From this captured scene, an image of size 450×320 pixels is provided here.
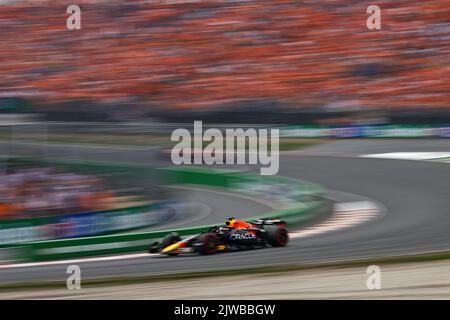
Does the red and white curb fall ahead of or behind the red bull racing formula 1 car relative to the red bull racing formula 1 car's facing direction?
behind

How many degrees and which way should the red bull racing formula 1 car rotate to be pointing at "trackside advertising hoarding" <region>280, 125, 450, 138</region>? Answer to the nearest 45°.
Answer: approximately 135° to its right

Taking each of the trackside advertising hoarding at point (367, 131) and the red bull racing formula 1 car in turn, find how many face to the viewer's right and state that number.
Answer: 0

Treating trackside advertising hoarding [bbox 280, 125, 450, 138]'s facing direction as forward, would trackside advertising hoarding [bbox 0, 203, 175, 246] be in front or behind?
in front

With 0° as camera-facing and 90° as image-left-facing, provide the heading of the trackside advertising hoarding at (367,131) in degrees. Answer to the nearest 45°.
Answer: approximately 0°

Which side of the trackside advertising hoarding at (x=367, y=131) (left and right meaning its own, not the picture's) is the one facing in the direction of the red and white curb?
front

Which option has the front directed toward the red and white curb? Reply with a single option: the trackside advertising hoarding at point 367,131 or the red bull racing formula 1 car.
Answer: the trackside advertising hoarding

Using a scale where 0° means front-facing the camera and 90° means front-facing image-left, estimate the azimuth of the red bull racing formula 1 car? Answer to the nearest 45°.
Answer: approximately 45°

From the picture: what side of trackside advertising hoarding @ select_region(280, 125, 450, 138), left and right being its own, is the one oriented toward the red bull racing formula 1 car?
front

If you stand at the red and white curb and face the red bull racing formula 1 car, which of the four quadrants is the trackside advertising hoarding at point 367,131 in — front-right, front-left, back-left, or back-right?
back-right
